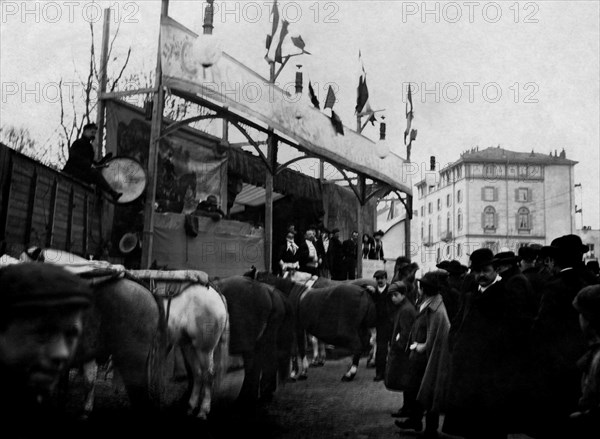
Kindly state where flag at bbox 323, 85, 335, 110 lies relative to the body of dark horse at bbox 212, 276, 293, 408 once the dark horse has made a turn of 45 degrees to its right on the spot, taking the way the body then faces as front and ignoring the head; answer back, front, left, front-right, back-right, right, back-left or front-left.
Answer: front

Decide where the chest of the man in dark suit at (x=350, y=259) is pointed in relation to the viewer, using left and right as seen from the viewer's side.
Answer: facing the viewer and to the right of the viewer

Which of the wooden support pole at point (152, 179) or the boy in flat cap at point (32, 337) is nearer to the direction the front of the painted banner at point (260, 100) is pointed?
the boy in flat cap

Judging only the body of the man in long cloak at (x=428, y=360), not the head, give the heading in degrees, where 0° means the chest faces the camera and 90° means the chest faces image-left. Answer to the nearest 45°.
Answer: approximately 90°

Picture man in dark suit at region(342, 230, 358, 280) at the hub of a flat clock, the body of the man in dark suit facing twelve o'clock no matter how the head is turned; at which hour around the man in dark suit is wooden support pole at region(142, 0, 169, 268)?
The wooden support pole is roughly at 2 o'clock from the man in dark suit.

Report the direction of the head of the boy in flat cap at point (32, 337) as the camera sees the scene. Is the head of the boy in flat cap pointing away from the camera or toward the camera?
toward the camera

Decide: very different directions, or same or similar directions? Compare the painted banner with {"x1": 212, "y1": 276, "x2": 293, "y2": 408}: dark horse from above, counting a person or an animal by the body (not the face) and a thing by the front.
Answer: very different directions
